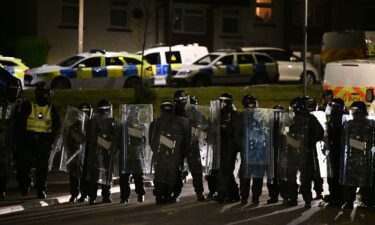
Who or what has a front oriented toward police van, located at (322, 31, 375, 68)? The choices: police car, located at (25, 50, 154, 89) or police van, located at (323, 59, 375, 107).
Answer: police van, located at (323, 59, 375, 107)

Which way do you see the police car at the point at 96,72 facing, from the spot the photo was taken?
facing to the left of the viewer

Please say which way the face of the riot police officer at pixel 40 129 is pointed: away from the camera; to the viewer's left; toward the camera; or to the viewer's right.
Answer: toward the camera

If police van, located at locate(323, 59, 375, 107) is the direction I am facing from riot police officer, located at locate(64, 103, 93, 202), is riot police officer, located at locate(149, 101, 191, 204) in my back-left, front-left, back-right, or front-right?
front-right

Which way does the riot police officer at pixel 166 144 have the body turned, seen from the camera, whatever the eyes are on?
toward the camera

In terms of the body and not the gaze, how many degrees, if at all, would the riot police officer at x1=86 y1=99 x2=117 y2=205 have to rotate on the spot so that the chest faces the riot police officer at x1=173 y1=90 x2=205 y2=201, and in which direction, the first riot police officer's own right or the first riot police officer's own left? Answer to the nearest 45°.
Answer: approximately 90° to the first riot police officer's own left

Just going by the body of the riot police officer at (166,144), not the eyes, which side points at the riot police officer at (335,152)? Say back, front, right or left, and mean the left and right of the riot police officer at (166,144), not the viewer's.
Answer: left

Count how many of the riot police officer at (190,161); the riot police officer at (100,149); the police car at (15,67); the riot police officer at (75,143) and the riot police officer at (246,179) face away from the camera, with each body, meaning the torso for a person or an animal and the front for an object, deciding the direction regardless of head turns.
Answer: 0

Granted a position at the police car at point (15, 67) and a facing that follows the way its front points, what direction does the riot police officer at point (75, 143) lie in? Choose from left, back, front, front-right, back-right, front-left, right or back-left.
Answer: left

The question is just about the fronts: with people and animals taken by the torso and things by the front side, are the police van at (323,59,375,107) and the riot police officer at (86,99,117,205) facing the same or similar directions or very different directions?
very different directions

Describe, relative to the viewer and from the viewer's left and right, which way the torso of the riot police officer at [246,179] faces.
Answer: facing the viewer

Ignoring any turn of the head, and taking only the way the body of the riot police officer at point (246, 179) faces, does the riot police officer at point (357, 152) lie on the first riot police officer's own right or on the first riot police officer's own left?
on the first riot police officer's own left

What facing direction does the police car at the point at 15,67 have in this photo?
to the viewer's left

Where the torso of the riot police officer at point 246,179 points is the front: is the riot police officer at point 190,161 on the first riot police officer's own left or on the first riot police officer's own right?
on the first riot police officer's own right

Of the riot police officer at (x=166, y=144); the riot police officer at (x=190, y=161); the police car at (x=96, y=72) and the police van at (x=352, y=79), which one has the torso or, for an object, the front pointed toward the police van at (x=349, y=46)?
the police van at (x=352, y=79)

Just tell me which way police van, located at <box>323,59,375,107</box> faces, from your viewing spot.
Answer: facing away from the viewer
